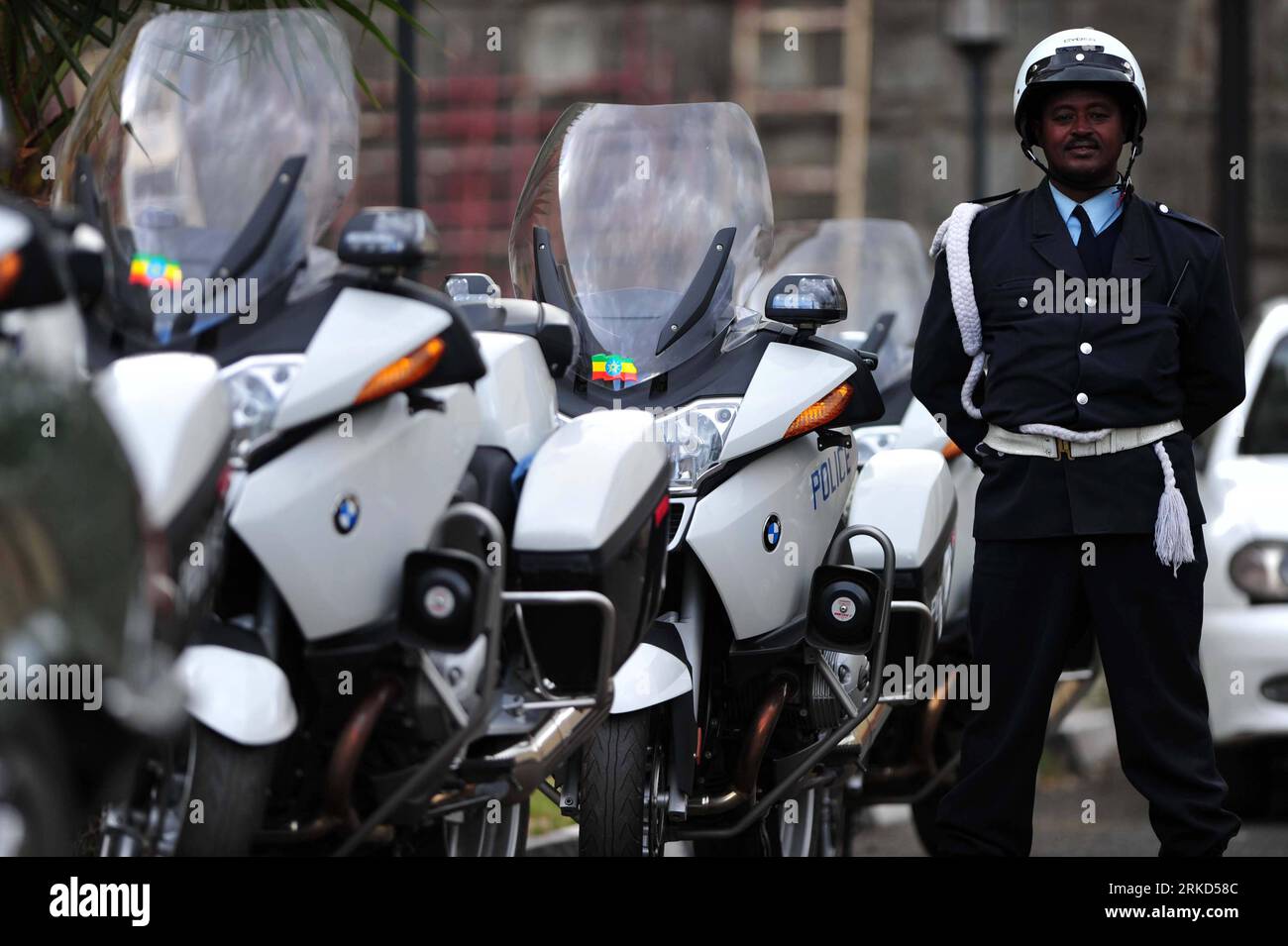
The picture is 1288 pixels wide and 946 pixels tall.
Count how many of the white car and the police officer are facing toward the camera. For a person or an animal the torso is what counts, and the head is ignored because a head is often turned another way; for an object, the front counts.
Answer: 2

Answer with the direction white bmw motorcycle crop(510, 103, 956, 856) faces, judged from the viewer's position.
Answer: facing the viewer and to the left of the viewer

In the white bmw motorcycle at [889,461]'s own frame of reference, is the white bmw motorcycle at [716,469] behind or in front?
in front

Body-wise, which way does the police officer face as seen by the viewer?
toward the camera

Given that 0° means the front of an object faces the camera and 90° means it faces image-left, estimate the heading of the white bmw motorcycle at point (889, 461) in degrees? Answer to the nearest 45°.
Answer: approximately 45°

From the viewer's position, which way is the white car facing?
facing the viewer
